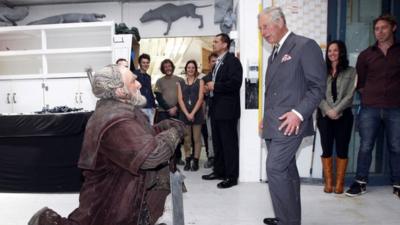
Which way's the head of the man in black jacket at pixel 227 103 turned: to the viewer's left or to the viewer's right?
to the viewer's left

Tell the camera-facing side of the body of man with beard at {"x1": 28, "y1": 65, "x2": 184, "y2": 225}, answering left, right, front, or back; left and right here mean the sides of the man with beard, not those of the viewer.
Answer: right

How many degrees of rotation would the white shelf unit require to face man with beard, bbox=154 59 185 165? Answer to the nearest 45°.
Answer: approximately 45° to its left

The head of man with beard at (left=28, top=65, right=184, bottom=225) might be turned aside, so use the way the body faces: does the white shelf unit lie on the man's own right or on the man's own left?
on the man's own left

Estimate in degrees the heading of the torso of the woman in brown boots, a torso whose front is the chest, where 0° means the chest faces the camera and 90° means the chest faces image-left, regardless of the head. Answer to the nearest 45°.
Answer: approximately 45°

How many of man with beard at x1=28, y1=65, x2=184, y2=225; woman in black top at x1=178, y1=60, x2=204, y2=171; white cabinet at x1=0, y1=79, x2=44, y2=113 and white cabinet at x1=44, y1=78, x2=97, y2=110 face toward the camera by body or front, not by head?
3

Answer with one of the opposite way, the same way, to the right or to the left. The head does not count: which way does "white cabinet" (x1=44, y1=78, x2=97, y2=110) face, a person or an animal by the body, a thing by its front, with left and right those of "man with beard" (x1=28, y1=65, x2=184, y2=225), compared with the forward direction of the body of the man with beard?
to the right

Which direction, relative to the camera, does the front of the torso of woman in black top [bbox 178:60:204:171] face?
toward the camera

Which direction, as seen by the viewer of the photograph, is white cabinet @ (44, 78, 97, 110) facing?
facing the viewer

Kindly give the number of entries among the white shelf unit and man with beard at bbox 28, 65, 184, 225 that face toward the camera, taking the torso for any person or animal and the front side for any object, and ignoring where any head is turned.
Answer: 1

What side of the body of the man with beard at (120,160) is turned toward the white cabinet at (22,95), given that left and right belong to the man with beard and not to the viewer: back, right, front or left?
left

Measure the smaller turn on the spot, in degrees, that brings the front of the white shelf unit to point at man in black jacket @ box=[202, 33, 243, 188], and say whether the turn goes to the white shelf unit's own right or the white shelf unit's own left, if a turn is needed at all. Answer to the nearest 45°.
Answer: approximately 45° to the white shelf unit's own left

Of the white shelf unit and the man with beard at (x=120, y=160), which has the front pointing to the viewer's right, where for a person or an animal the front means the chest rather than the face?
the man with beard

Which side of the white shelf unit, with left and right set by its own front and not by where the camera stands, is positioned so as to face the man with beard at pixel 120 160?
front

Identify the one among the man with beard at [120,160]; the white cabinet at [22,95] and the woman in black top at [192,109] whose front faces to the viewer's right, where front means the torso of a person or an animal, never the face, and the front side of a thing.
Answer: the man with beard
